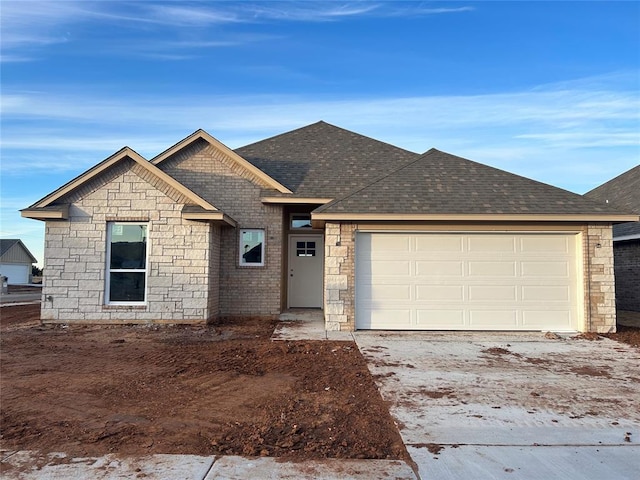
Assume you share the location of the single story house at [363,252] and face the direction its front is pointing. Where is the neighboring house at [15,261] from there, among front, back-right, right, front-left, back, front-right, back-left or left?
back-right

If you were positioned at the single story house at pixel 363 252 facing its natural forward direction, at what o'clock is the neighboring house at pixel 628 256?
The neighboring house is roughly at 8 o'clock from the single story house.

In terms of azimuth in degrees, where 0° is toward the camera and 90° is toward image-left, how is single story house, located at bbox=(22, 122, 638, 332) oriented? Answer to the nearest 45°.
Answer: approximately 0°
